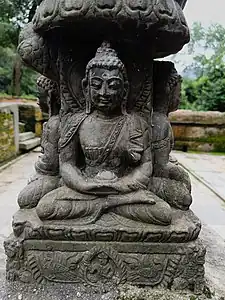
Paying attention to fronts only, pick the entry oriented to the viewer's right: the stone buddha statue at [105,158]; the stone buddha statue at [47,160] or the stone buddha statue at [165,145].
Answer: the stone buddha statue at [165,145]

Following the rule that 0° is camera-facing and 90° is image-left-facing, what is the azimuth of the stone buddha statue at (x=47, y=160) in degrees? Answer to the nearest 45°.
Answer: approximately 90°

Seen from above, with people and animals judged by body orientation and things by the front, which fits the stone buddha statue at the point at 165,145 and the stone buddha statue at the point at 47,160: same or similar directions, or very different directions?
very different directions

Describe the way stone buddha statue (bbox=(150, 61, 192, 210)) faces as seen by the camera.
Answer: facing to the right of the viewer

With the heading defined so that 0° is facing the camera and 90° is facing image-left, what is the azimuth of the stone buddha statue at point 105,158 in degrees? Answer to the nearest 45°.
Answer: approximately 0°

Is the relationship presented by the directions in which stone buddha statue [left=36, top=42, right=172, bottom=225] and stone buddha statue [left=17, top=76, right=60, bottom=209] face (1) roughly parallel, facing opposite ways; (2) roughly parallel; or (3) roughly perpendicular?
roughly perpendicular

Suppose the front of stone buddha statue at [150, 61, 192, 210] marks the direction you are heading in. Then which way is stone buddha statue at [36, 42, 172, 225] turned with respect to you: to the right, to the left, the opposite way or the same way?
to the right

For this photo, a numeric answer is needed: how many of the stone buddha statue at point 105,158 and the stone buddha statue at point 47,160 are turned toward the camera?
1
